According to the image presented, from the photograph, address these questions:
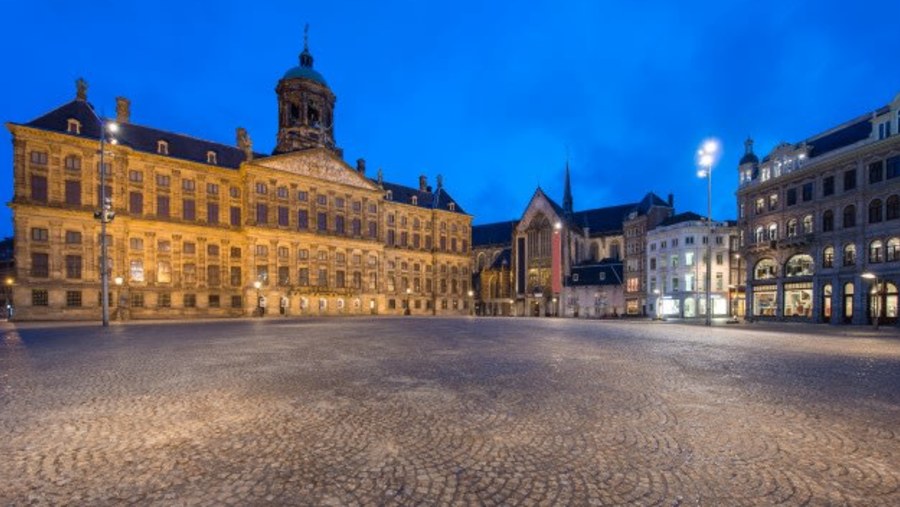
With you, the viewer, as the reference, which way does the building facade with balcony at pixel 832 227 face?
facing the viewer and to the left of the viewer

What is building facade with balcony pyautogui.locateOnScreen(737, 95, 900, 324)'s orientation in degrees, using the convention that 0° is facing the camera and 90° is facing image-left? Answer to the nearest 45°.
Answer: approximately 45°
